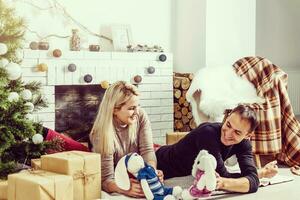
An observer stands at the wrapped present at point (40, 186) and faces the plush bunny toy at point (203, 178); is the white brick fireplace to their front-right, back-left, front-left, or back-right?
front-left

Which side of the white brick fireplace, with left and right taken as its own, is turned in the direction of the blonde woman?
front

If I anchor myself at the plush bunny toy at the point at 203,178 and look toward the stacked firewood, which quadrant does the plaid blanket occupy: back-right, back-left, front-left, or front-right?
front-right

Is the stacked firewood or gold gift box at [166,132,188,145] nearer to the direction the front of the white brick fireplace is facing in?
the gold gift box

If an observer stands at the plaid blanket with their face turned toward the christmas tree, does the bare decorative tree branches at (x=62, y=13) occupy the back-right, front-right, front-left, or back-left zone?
front-right

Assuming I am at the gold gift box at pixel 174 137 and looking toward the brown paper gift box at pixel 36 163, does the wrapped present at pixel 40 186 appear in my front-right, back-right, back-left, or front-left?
front-left

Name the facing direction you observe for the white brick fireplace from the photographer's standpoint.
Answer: facing the viewer

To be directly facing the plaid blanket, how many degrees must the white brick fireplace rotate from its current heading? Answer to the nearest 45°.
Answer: approximately 45° to its left

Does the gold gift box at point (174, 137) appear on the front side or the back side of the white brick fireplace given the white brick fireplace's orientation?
on the front side

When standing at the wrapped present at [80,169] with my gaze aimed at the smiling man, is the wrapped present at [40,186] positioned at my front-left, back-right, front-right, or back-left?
back-right

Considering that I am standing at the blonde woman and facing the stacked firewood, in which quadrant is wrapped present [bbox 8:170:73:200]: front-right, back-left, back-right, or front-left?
back-left
